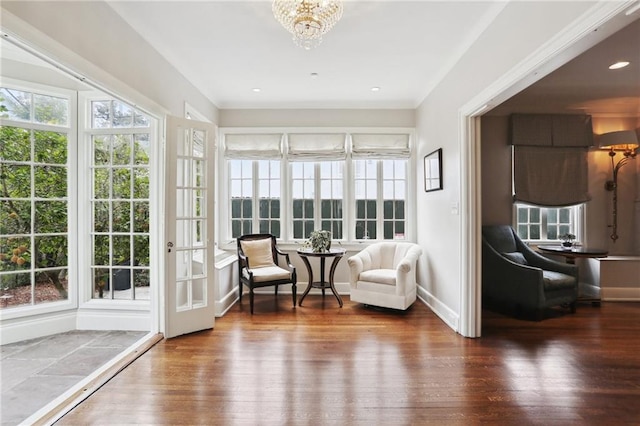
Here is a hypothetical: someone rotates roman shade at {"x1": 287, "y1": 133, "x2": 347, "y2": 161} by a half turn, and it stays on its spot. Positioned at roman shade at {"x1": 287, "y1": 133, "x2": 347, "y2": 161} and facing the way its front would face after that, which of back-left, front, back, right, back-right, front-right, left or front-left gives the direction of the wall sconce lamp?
right

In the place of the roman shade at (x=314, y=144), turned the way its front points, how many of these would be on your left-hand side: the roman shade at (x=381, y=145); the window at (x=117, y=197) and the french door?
1

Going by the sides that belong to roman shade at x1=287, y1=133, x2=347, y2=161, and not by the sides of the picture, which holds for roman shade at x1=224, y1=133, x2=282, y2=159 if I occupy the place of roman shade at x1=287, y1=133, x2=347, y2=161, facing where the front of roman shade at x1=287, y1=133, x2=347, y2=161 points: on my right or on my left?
on my right

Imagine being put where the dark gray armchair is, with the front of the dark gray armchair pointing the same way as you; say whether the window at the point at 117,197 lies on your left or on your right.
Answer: on your right

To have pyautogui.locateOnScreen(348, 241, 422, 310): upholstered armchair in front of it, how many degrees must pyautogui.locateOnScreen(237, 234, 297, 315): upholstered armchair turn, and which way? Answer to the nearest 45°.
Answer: approximately 45° to its left
